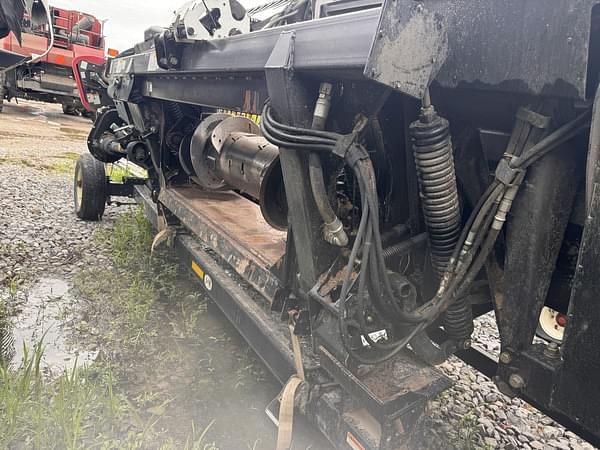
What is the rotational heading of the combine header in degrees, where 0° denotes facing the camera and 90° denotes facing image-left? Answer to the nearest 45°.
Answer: approximately 225°

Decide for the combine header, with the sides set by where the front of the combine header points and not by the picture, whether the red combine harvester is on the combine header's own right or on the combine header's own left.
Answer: on the combine header's own left
